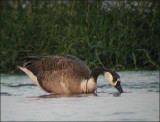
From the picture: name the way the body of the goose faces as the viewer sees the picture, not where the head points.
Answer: to the viewer's right
